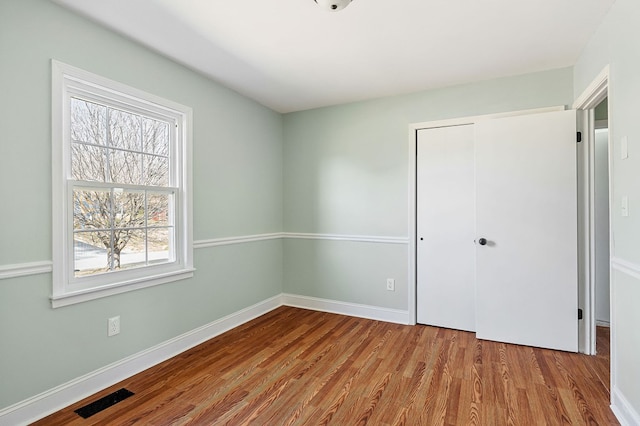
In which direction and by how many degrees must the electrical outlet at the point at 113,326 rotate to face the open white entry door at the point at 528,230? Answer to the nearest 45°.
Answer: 0° — it already faces it

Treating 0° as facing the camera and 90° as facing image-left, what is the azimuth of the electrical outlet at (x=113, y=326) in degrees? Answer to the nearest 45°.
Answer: approximately 315°

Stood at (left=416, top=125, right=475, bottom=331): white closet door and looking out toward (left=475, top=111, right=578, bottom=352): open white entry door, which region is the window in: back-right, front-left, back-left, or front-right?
back-right

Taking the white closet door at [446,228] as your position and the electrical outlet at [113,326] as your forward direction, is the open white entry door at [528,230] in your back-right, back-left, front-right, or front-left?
back-left

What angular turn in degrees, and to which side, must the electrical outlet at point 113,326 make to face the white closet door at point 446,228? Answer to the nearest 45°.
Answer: approximately 45° to its left
